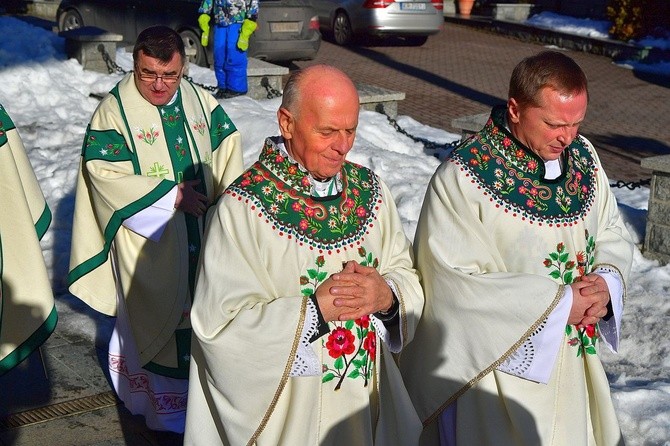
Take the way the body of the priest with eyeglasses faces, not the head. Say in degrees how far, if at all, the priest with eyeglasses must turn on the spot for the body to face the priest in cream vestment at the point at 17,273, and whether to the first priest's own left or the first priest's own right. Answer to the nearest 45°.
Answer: approximately 135° to the first priest's own right

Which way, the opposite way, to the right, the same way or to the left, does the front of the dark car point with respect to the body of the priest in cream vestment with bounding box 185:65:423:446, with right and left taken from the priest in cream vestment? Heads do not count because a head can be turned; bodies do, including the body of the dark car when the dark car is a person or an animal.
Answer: the opposite way

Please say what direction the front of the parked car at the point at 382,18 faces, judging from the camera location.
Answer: facing away from the viewer and to the left of the viewer

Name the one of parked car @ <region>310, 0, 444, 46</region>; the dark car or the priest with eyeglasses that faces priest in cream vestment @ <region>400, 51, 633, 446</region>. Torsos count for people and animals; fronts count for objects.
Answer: the priest with eyeglasses

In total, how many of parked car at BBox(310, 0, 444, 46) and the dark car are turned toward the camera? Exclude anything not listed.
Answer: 0

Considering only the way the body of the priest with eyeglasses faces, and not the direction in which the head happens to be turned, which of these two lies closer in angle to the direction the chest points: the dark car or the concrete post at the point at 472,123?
the concrete post

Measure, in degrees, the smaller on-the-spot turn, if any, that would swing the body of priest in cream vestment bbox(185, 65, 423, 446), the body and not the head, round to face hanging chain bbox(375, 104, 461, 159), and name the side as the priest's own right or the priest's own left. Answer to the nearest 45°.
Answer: approximately 135° to the priest's own left

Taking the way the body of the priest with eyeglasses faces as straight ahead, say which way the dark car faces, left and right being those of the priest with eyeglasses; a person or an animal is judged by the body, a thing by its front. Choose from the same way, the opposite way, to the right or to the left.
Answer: the opposite way

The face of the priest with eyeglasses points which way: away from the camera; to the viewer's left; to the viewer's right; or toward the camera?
toward the camera

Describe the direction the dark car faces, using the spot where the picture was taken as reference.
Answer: facing away from the viewer and to the left of the viewer

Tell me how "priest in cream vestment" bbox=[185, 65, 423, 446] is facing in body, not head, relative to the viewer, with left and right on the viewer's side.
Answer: facing the viewer and to the right of the viewer
